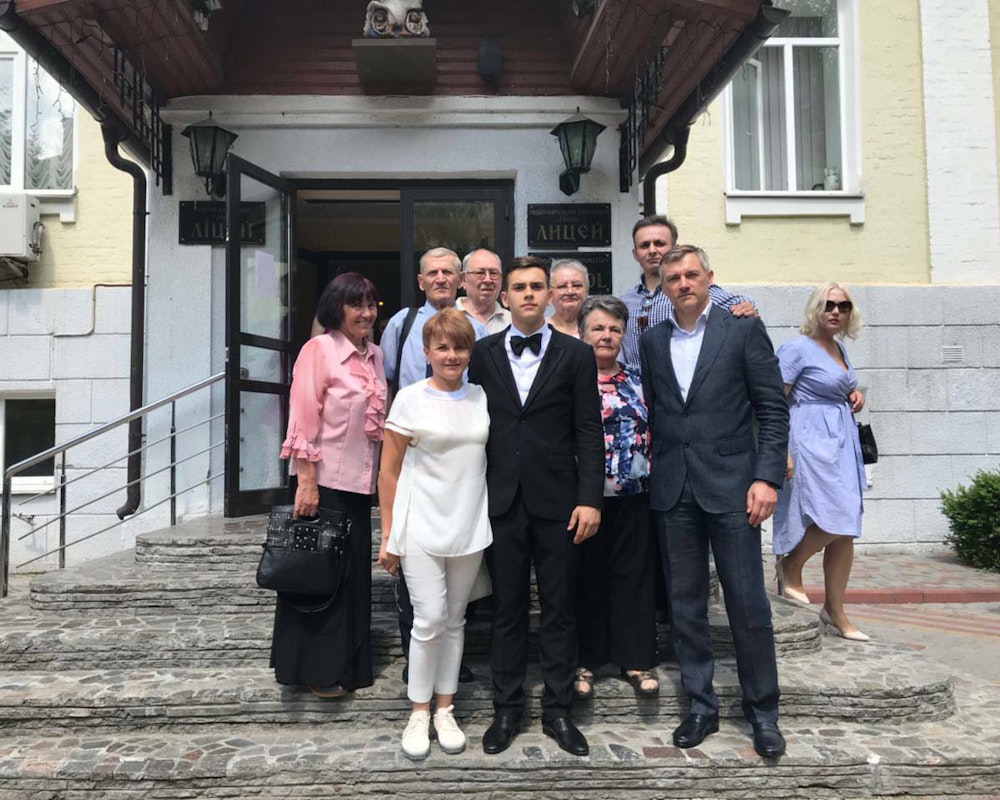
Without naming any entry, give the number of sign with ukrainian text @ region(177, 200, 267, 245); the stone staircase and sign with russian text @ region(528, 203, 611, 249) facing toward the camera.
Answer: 3

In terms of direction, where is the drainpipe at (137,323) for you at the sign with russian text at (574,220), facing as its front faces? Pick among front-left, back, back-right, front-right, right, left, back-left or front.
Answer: right

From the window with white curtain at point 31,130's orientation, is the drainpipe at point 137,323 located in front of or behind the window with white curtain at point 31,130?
in front

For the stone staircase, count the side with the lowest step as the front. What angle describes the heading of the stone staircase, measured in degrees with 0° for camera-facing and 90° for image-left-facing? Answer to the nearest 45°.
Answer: approximately 0°
